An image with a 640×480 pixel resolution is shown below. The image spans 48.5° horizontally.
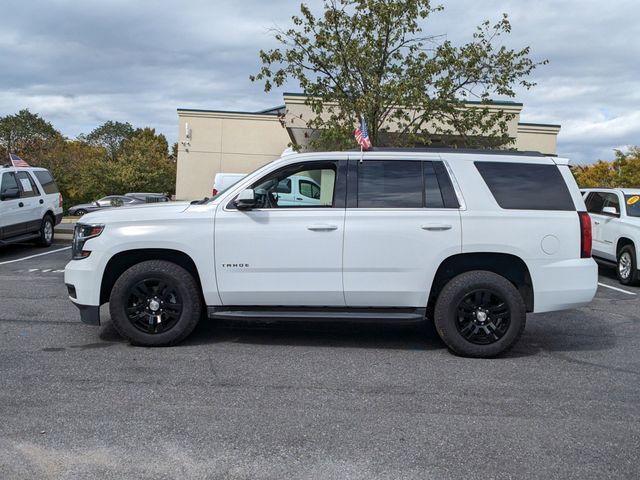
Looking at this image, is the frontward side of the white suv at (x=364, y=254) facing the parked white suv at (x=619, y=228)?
no

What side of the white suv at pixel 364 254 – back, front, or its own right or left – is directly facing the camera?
left

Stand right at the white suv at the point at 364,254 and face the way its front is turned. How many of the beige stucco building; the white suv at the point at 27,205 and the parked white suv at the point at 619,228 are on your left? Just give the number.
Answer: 0

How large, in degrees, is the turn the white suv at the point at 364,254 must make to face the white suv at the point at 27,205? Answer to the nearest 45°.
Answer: approximately 45° to its right

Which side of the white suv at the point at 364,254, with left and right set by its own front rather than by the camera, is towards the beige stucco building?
right

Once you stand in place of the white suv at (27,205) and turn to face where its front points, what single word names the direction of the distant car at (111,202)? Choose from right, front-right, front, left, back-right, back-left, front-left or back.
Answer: back-right

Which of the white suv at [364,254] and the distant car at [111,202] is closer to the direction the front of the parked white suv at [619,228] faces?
the white suv

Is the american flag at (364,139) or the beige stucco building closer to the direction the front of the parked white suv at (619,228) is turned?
the american flag

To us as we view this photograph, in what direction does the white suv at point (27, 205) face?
facing the viewer and to the left of the viewer
